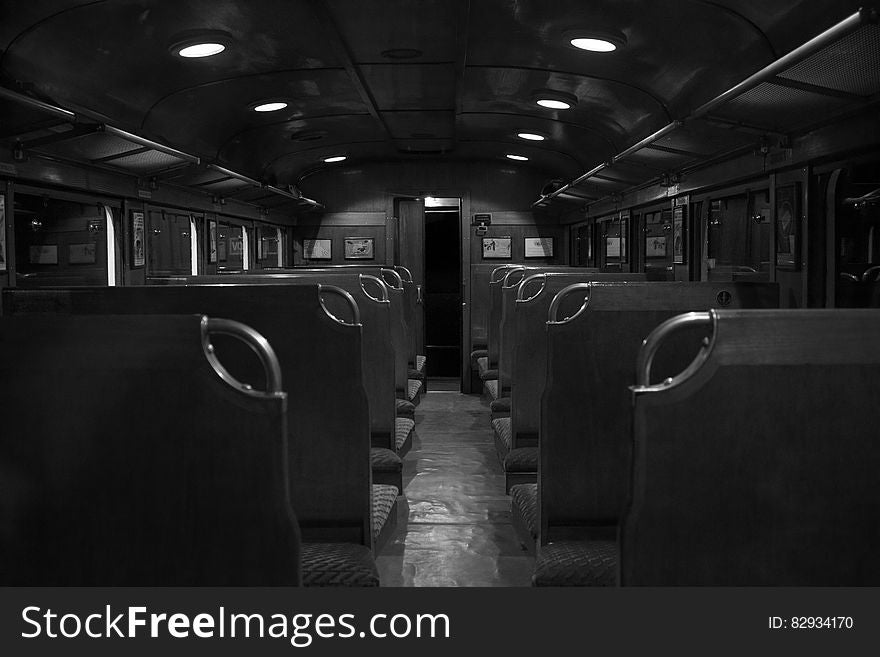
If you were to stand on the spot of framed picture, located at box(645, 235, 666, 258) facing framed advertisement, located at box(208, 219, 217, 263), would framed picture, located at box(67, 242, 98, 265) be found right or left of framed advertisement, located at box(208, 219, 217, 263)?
left

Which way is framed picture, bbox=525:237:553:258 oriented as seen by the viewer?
toward the camera

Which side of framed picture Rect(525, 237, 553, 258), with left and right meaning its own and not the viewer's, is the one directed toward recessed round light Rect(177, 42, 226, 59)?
front

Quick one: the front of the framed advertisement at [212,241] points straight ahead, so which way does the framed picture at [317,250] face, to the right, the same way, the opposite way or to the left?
to the right

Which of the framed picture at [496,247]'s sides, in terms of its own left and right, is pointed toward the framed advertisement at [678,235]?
front

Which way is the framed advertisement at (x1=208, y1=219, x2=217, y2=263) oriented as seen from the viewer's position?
to the viewer's right

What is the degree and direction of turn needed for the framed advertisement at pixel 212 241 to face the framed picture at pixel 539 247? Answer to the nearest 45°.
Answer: approximately 45° to its left

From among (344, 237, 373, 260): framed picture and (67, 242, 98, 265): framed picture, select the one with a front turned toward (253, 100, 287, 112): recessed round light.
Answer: (344, 237, 373, 260): framed picture

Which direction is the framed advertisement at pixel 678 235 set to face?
to the viewer's left

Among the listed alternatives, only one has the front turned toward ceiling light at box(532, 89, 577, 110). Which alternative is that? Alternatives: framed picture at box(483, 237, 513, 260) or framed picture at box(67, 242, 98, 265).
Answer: framed picture at box(483, 237, 513, 260)

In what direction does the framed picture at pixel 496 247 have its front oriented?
toward the camera

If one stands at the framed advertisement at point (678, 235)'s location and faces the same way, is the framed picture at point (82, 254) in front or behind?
in front

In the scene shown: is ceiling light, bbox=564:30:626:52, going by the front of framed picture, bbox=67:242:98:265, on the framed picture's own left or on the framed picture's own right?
on the framed picture's own left
